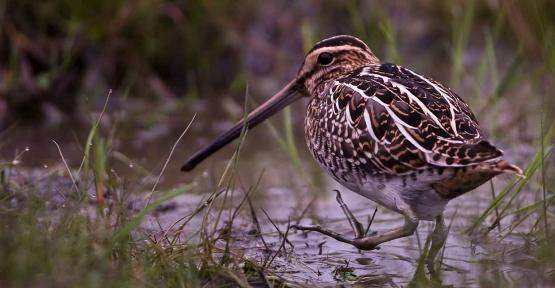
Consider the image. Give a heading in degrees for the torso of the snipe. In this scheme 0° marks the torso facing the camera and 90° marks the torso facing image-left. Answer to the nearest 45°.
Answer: approximately 90°
